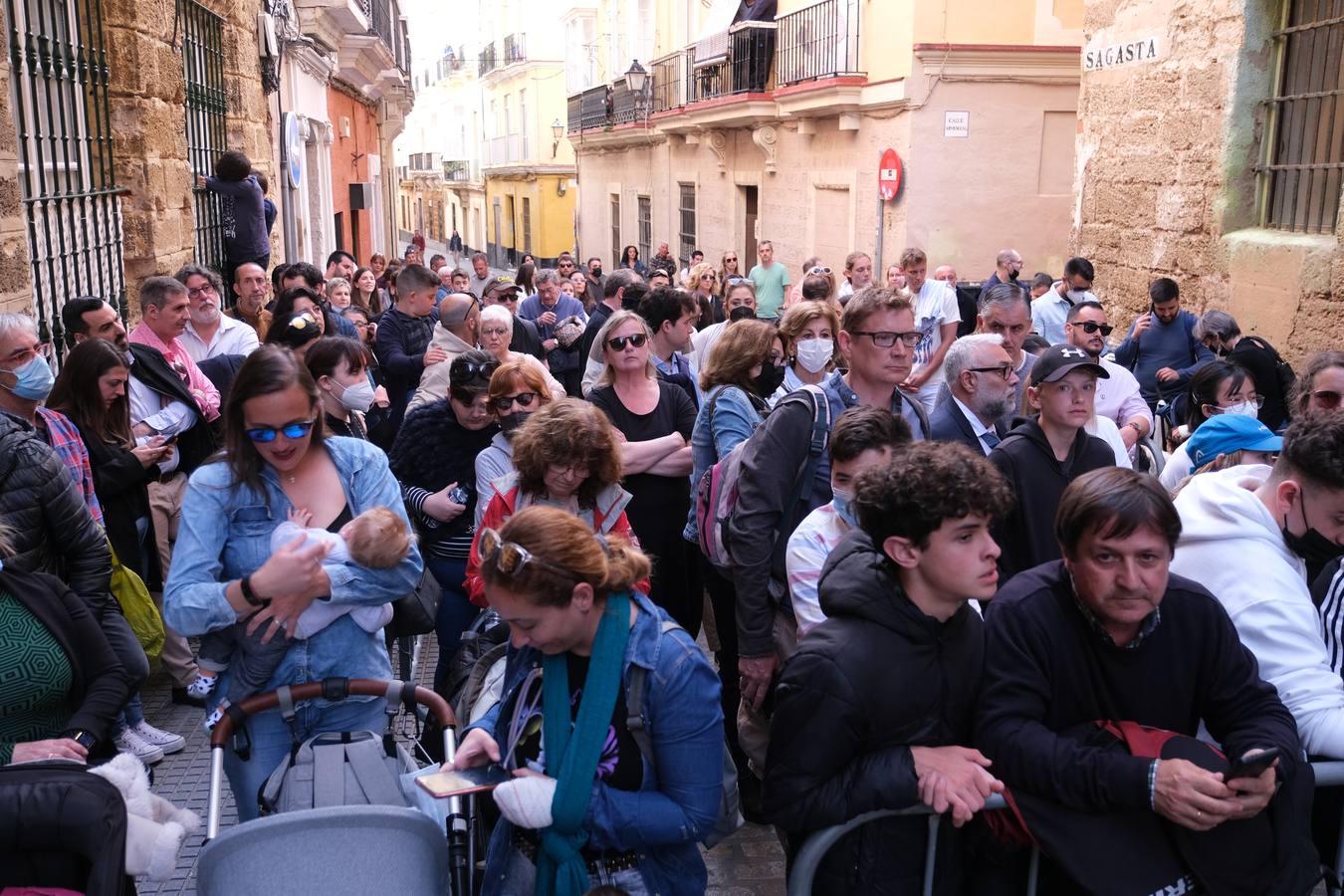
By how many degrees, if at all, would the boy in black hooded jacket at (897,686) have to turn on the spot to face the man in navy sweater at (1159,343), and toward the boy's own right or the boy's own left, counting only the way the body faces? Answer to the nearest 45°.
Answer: approximately 135° to the boy's own left

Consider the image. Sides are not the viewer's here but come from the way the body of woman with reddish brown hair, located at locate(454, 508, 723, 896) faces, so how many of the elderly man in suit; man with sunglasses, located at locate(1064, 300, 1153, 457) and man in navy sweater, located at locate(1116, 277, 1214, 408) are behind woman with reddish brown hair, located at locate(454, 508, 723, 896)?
3

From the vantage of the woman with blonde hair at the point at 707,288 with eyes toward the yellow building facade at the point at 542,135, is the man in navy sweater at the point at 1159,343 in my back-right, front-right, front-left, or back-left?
back-right

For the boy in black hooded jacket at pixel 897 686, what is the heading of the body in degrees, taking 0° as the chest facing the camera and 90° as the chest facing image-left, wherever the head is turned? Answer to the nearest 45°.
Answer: approximately 315°

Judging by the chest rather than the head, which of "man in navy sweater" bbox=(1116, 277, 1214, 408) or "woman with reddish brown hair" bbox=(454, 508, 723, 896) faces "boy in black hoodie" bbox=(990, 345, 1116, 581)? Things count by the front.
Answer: the man in navy sweater

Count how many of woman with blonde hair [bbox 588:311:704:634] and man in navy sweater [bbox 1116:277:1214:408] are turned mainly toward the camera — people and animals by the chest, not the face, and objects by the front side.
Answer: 2

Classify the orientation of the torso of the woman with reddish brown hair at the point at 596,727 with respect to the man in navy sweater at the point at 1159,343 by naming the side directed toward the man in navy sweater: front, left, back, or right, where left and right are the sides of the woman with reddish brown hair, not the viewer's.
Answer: back
